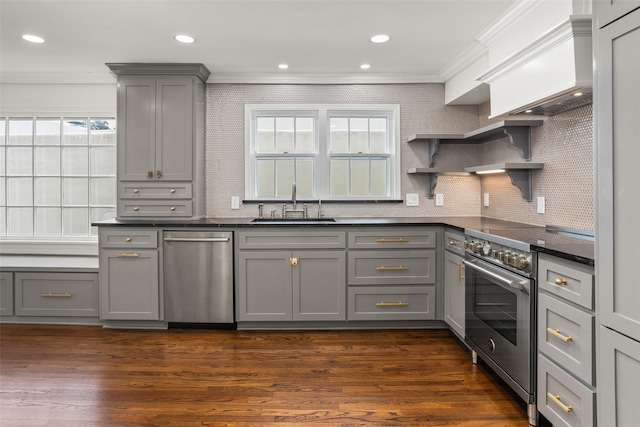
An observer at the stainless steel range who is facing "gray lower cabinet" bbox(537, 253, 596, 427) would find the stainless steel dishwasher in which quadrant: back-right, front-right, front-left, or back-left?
back-right

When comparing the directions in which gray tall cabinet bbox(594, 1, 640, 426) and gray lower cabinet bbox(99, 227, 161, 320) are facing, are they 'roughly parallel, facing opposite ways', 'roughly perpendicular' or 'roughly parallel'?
roughly perpendicular

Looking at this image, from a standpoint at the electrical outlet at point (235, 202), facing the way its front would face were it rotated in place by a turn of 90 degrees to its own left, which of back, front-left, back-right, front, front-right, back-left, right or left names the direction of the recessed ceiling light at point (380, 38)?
front-right

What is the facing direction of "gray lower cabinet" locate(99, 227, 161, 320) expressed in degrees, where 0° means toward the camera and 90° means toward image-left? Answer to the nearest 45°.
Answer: approximately 0°

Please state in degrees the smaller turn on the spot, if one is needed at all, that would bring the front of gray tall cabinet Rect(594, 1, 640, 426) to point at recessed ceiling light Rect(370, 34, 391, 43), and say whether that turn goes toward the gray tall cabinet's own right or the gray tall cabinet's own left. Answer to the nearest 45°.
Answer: approximately 90° to the gray tall cabinet's own right

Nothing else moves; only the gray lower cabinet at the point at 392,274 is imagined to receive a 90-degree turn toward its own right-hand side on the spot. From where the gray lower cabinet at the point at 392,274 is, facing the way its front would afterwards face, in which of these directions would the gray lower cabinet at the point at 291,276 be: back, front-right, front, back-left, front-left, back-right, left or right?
front
